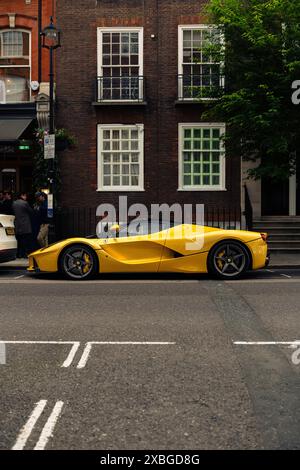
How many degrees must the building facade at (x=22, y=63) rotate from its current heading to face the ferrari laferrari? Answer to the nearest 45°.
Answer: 0° — it already faces it

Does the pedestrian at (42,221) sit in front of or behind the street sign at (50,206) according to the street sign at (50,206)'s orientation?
behind

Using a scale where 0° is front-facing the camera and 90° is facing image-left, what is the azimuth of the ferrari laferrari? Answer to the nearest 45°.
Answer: approximately 90°

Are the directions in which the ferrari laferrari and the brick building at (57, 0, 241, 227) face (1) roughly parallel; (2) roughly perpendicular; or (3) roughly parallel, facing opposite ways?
roughly perpendicular

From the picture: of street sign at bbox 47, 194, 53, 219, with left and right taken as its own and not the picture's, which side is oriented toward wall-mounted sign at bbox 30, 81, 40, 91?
back

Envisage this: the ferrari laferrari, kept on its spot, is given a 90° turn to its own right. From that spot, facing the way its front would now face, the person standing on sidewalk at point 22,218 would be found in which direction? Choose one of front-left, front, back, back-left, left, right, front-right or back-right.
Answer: front-left

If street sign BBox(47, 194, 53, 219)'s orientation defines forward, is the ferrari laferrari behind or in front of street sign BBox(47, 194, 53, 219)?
in front

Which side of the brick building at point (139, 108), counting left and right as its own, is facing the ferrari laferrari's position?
front

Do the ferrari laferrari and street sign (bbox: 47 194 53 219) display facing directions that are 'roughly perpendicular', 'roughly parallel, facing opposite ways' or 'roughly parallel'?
roughly perpendicular

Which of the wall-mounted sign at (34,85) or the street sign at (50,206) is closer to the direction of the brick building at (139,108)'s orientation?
the street sign

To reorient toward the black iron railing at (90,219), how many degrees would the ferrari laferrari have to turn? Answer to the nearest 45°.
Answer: approximately 90° to its right
